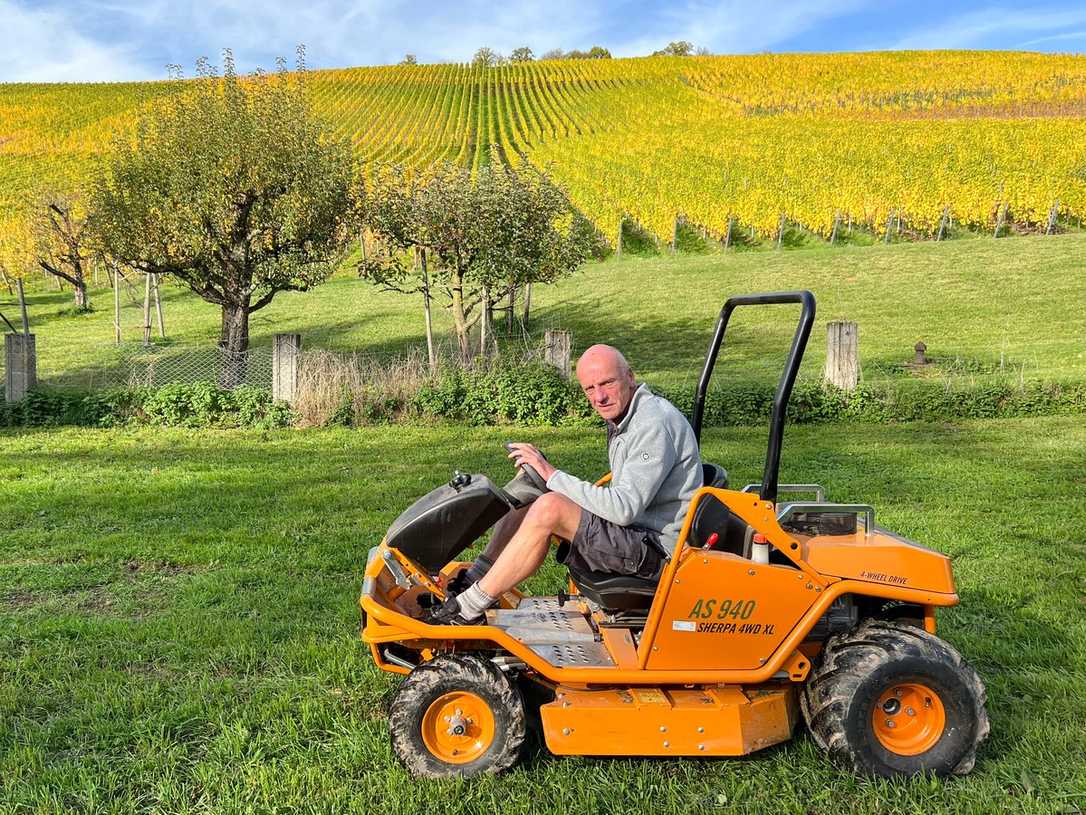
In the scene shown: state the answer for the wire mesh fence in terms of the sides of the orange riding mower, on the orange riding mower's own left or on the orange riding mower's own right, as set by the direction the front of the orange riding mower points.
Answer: on the orange riding mower's own right

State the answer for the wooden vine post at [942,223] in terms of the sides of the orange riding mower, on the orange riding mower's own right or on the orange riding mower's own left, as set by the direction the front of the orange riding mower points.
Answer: on the orange riding mower's own right

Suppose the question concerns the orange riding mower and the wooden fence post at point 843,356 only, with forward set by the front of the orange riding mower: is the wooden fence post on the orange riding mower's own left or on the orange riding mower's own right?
on the orange riding mower's own right

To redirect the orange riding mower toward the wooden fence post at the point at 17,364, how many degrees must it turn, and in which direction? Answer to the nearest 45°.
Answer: approximately 45° to its right

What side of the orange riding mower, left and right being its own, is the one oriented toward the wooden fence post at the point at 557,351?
right

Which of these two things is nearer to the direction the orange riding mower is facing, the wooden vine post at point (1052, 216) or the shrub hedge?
the shrub hedge

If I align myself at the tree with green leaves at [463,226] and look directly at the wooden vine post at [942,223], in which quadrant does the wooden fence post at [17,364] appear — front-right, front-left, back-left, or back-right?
back-left

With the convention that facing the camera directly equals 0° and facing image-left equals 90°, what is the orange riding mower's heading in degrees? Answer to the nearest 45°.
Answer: approximately 90°

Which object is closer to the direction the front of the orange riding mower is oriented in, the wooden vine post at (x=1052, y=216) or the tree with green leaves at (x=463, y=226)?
the tree with green leaves

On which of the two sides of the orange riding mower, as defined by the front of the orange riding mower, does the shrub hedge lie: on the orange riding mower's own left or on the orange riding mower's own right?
on the orange riding mower's own right

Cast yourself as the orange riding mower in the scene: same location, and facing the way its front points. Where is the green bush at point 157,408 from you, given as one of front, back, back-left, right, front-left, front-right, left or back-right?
front-right
